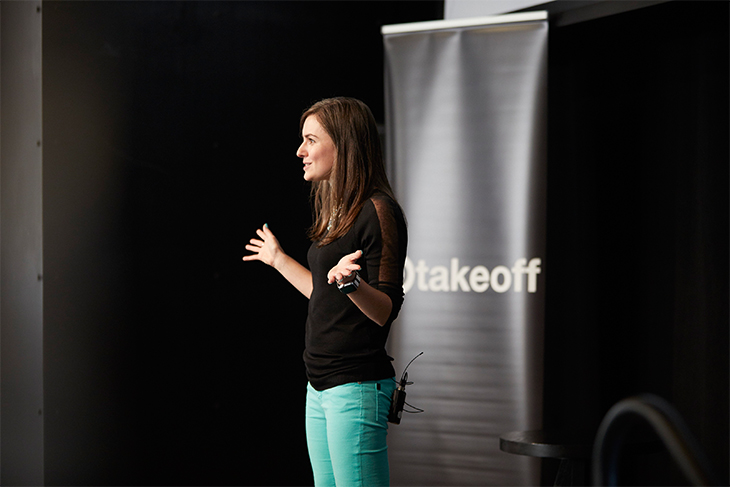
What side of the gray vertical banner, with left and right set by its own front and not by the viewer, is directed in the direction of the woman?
front

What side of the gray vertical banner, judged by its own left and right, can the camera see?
front

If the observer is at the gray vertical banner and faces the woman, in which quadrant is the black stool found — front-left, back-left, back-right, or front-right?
front-left

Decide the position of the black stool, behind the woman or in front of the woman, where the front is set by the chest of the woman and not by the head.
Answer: behind

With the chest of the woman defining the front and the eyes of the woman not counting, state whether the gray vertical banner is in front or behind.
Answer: behind

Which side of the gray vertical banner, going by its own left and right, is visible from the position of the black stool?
front

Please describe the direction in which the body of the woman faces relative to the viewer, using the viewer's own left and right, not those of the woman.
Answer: facing the viewer and to the left of the viewer

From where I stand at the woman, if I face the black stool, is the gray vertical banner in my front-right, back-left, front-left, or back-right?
front-left

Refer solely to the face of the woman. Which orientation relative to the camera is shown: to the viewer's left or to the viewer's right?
to the viewer's left
